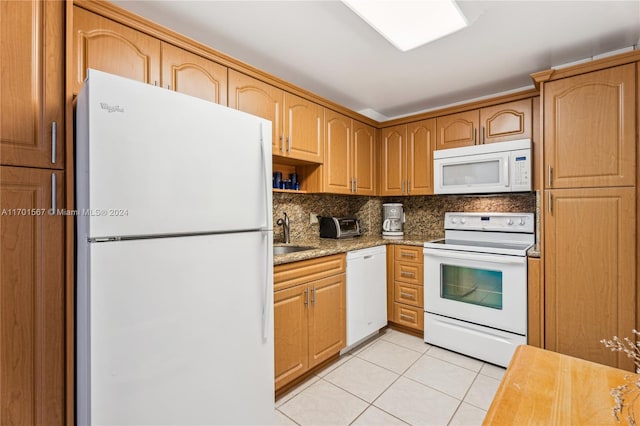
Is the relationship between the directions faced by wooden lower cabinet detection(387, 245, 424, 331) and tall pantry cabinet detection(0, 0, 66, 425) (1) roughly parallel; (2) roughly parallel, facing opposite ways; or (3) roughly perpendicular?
roughly perpendicular

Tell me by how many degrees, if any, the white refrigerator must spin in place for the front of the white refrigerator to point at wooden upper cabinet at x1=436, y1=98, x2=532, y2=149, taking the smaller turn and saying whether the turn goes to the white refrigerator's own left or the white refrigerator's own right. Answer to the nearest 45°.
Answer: approximately 45° to the white refrigerator's own left

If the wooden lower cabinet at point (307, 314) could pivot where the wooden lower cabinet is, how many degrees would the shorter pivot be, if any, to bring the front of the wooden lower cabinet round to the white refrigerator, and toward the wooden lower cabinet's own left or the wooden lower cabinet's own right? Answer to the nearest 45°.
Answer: approximately 90° to the wooden lower cabinet's own right

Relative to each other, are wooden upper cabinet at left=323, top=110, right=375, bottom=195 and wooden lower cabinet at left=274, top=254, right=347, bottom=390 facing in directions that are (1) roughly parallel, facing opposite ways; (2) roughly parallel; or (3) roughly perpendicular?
roughly parallel

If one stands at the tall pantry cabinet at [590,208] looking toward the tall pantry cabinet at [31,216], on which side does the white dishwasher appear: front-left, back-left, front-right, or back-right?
front-right

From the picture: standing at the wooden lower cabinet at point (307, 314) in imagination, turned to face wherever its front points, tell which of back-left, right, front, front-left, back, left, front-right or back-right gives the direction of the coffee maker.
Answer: left

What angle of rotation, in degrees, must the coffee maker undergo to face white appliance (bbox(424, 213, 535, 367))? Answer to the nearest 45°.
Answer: approximately 45° to its left

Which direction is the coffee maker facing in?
toward the camera

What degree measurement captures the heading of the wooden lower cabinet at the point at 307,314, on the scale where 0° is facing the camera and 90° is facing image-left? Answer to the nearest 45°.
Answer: approximately 315°

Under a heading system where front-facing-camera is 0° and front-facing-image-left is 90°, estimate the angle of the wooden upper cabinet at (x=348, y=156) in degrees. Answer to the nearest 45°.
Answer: approximately 315°
